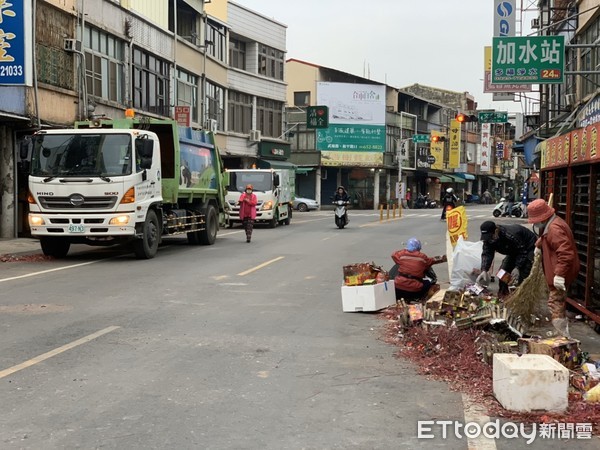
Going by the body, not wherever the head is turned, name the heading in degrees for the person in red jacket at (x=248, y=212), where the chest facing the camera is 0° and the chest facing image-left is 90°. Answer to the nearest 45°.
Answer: approximately 0°

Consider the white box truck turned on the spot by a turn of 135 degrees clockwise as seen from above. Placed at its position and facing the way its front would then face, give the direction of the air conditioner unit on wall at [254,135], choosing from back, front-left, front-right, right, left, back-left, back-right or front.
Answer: front

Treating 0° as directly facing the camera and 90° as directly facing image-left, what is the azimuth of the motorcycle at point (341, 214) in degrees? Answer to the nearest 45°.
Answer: approximately 0°

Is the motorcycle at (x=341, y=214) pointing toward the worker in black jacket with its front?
yes

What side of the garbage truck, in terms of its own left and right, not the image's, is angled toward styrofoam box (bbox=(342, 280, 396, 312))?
left

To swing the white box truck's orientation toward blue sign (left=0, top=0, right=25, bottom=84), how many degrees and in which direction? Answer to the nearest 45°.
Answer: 0° — it already faces it

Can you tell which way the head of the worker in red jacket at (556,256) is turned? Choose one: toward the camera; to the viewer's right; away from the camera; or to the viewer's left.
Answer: to the viewer's left

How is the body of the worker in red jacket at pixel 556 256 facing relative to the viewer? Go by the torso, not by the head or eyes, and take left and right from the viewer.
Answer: facing to the left of the viewer

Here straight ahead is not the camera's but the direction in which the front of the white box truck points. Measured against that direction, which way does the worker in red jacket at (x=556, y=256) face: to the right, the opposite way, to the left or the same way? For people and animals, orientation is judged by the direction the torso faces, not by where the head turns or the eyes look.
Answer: to the right

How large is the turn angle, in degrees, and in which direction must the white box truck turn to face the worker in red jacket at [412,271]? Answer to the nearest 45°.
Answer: approximately 45° to its left

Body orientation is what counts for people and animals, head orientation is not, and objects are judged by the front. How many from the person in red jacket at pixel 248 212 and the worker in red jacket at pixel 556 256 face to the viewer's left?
1

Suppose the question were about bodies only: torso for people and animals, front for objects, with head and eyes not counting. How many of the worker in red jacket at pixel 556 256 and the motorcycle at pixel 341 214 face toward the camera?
1

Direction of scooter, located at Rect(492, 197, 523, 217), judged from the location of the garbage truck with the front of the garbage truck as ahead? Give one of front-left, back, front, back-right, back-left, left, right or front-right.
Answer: back
